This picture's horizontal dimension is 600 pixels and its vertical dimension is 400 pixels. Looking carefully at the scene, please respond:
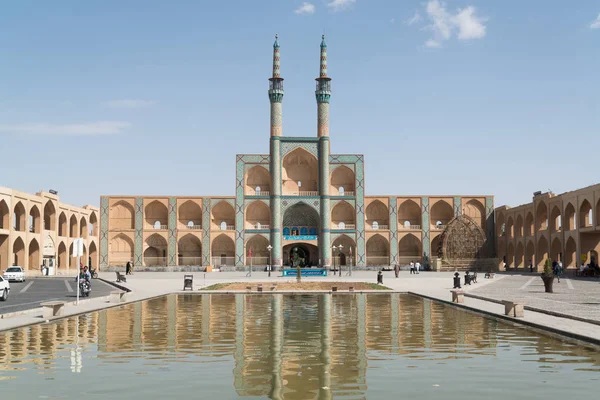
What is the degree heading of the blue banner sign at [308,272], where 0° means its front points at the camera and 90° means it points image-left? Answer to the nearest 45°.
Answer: approximately 0°

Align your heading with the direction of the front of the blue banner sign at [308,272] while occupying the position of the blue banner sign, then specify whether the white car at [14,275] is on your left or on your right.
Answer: on your right

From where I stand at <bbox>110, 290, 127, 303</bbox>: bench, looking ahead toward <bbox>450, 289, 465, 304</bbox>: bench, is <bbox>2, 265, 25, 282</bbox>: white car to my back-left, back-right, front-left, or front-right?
back-left

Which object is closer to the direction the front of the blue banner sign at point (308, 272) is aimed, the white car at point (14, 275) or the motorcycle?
the motorcycle

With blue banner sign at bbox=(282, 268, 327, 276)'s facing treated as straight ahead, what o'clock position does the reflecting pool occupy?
The reflecting pool is roughly at 12 o'clock from the blue banner sign.

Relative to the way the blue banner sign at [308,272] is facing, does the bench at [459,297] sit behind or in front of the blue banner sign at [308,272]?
in front

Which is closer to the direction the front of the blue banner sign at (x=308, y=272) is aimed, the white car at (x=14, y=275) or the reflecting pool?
the reflecting pool
